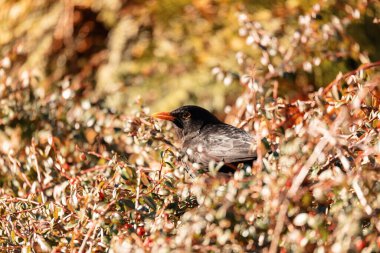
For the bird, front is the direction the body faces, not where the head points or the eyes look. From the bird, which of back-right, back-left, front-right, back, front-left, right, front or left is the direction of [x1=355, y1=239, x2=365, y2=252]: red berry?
left

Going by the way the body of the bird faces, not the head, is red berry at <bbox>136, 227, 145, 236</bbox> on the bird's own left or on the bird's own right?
on the bird's own left

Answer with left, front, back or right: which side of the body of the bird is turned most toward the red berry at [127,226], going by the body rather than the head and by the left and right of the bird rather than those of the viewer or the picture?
left

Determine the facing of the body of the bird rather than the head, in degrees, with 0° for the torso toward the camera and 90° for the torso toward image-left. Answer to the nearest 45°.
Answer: approximately 90°

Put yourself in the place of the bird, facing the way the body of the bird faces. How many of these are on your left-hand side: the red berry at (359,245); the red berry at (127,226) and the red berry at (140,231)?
3
